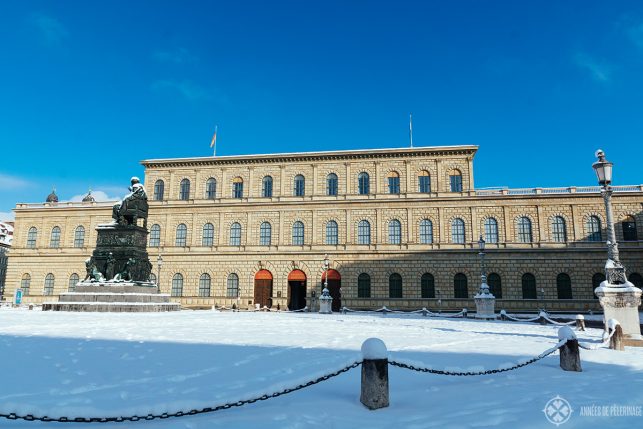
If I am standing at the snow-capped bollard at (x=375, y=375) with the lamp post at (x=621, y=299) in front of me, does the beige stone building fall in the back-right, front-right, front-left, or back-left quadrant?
front-left

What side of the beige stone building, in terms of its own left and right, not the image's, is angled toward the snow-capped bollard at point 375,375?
front

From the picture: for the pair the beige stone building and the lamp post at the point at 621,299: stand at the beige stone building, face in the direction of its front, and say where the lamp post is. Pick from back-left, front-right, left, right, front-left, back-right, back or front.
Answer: front

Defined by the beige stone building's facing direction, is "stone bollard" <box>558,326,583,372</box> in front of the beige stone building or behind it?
in front

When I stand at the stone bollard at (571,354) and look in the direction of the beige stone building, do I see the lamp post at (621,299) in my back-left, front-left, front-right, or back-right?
front-right
